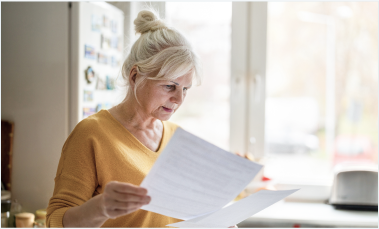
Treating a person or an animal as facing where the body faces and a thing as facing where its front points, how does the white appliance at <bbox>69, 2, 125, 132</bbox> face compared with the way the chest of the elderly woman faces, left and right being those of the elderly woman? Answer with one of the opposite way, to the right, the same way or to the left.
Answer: the same way

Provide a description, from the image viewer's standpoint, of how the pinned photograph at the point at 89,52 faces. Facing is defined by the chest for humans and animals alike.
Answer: facing the viewer and to the right of the viewer

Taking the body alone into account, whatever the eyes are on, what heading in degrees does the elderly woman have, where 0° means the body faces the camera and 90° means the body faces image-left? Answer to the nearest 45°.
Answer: approximately 315°

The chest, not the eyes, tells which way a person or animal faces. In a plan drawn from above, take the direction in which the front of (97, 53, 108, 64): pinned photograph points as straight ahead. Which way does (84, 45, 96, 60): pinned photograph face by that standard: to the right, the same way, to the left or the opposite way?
the same way

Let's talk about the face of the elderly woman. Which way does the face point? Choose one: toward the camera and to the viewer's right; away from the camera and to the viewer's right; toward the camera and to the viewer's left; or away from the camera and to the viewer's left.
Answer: toward the camera and to the viewer's right

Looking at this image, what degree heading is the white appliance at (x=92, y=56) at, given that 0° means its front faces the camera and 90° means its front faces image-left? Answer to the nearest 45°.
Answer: approximately 315°

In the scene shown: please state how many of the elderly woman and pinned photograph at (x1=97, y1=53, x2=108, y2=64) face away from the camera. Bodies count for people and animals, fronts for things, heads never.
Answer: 0

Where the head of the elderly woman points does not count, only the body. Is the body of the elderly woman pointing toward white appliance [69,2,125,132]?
no

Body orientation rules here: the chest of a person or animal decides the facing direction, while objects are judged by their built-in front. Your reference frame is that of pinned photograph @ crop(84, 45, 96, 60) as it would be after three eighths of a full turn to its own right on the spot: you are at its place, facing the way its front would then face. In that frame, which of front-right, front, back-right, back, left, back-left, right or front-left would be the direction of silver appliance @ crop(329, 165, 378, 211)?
back

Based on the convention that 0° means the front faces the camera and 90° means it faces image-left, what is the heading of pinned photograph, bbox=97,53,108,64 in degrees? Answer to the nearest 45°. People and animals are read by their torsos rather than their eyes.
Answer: approximately 315°

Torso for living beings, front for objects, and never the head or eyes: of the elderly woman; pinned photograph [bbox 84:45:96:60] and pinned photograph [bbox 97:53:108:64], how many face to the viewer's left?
0

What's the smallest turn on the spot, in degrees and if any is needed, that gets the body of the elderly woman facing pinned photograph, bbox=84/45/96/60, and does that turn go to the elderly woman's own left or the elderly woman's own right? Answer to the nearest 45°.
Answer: approximately 135° to the elderly woman's own left

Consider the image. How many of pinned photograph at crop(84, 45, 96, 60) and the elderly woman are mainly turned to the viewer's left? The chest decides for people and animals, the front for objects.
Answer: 0

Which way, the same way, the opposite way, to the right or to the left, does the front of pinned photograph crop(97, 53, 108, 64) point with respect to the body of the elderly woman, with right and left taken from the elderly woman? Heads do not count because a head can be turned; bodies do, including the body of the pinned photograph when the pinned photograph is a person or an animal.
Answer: the same way
